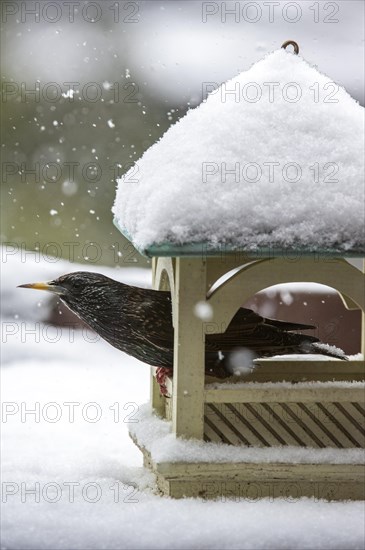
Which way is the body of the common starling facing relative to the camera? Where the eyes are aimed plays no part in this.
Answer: to the viewer's left
